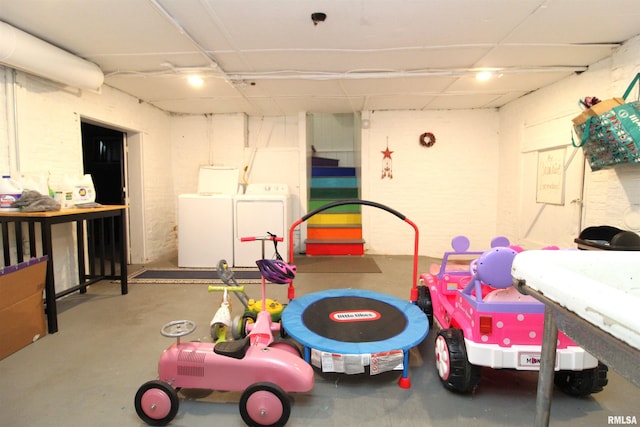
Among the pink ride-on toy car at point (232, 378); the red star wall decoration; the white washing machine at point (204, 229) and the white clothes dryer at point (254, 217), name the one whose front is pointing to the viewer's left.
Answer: the pink ride-on toy car

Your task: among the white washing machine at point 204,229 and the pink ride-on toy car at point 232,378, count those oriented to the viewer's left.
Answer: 1

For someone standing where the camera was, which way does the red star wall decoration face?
facing the viewer

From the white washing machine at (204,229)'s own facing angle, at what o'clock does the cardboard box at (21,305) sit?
The cardboard box is roughly at 1 o'clock from the white washing machine.

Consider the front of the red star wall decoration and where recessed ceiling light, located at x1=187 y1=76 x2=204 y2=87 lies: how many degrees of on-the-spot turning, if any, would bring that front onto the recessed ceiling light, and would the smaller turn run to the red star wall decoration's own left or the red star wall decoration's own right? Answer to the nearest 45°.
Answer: approximately 45° to the red star wall decoration's own right

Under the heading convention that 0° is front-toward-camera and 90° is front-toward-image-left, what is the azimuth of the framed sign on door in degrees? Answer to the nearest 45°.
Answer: approximately 45°

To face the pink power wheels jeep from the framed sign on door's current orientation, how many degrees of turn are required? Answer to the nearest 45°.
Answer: approximately 45° to its left

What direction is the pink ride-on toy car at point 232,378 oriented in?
to the viewer's left

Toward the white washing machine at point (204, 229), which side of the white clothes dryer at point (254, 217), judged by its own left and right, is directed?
right

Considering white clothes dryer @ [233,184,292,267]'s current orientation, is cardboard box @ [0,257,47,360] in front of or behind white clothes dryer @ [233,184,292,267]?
in front

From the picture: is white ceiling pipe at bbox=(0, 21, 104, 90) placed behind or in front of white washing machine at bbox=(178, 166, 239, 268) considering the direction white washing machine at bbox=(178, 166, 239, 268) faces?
in front

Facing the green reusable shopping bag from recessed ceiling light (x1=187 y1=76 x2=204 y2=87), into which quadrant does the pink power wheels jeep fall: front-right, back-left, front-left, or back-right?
front-right

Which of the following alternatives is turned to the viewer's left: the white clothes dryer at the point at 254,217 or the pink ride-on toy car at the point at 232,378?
the pink ride-on toy car

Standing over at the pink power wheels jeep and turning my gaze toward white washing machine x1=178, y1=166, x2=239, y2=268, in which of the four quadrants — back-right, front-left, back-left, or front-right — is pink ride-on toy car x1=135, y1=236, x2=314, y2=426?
front-left

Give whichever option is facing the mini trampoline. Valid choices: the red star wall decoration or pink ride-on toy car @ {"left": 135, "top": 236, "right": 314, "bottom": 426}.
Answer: the red star wall decoration

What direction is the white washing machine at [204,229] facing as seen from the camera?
toward the camera

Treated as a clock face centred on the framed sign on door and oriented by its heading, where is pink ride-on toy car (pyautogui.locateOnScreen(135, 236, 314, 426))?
The pink ride-on toy car is roughly at 11 o'clock from the framed sign on door.

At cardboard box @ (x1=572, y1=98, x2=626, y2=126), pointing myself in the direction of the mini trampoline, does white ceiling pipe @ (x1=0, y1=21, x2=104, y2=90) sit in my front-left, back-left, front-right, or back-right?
front-right

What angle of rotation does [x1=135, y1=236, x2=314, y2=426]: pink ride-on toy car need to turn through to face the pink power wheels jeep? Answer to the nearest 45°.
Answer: approximately 180°
